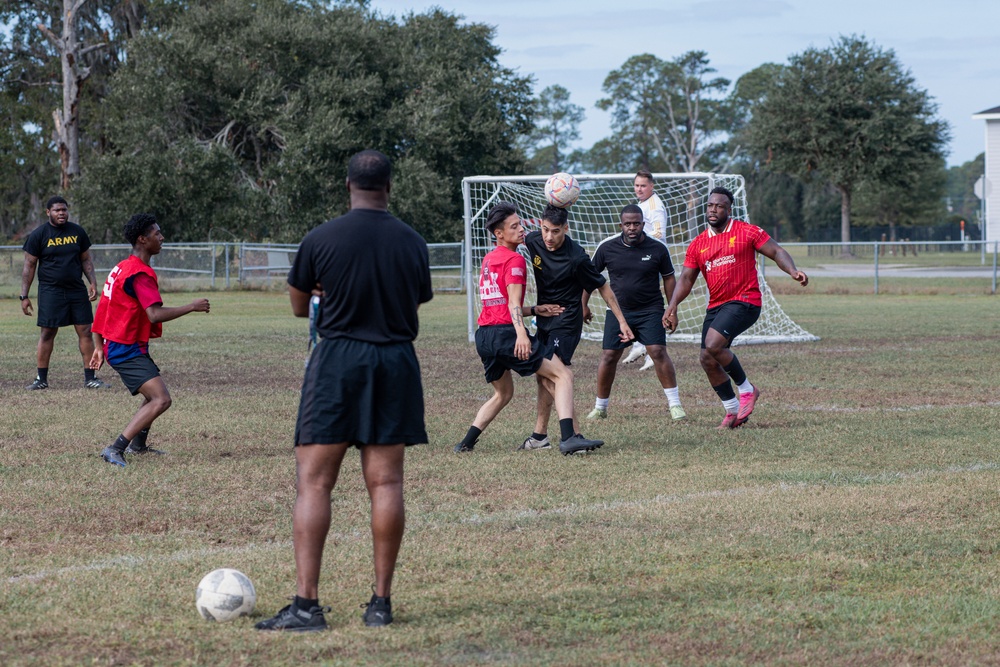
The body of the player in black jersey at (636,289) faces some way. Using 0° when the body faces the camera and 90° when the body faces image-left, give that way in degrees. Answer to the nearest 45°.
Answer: approximately 0°

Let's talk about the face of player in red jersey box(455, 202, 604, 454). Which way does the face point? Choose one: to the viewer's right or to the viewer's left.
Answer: to the viewer's right

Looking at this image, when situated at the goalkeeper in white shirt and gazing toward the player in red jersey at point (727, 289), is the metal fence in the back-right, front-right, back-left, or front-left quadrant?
back-right

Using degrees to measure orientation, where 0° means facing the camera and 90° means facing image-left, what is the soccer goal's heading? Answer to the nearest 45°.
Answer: approximately 45°

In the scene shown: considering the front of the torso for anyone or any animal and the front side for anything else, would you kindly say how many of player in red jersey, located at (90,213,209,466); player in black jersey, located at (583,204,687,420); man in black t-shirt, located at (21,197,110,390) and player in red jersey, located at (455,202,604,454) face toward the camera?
2

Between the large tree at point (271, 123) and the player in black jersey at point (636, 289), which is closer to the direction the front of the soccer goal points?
the player in black jersey

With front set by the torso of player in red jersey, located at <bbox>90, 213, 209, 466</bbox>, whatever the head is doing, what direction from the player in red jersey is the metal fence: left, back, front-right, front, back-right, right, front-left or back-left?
front-left

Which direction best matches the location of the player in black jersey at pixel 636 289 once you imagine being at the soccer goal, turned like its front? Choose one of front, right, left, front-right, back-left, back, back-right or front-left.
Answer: front-left

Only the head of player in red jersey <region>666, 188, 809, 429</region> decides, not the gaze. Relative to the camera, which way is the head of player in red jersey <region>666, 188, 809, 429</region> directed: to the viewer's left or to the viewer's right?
to the viewer's left

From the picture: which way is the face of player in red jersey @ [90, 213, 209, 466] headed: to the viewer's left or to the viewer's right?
to the viewer's right

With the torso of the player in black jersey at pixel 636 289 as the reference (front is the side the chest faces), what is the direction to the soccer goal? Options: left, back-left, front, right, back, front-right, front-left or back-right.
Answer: back
